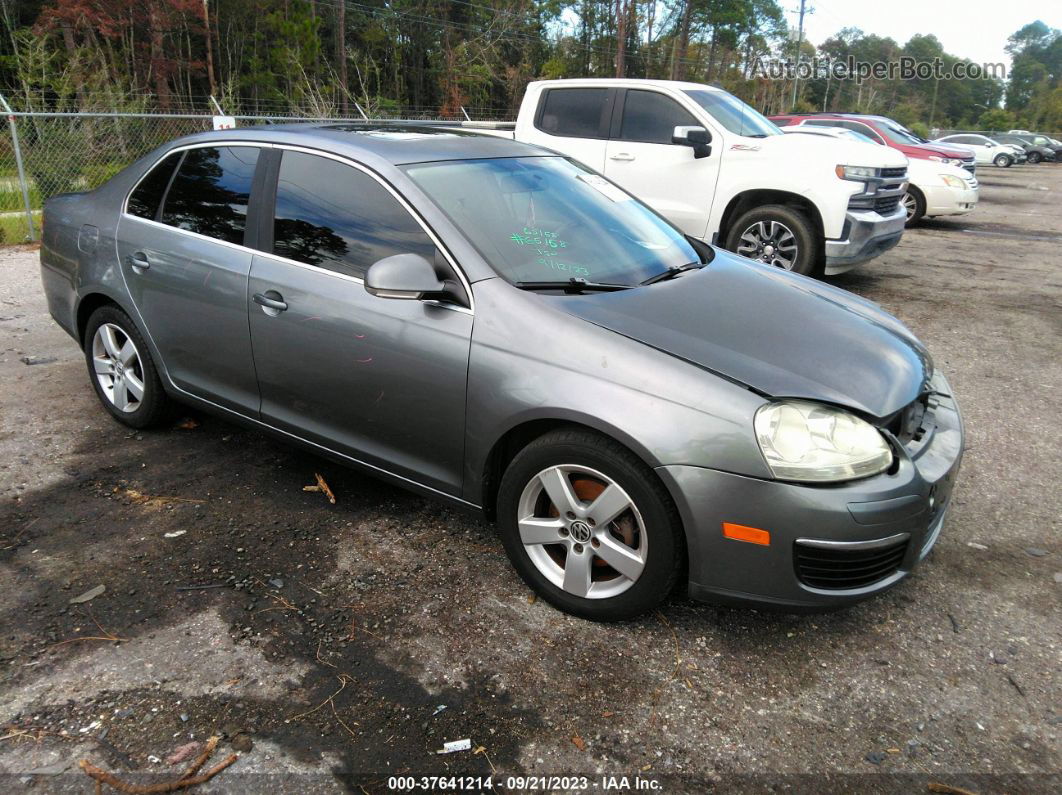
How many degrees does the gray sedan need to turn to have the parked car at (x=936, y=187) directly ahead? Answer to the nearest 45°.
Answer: approximately 90° to its left

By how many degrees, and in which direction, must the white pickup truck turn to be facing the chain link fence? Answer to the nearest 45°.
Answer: approximately 135° to its right

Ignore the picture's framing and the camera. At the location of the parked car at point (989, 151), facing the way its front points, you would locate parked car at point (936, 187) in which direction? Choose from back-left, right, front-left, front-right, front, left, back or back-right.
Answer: right

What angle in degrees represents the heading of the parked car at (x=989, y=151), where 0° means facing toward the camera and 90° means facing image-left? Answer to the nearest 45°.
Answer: approximately 270°

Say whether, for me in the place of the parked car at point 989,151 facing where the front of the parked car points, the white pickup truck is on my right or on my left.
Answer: on my right

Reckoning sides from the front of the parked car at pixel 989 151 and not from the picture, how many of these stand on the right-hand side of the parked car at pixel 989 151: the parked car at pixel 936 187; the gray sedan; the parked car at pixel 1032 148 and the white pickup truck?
3

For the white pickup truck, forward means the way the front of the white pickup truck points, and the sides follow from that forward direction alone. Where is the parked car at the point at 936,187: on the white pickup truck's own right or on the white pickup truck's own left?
on the white pickup truck's own left

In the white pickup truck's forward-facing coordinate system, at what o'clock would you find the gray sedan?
The gray sedan is roughly at 2 o'clock from the white pickup truck.
